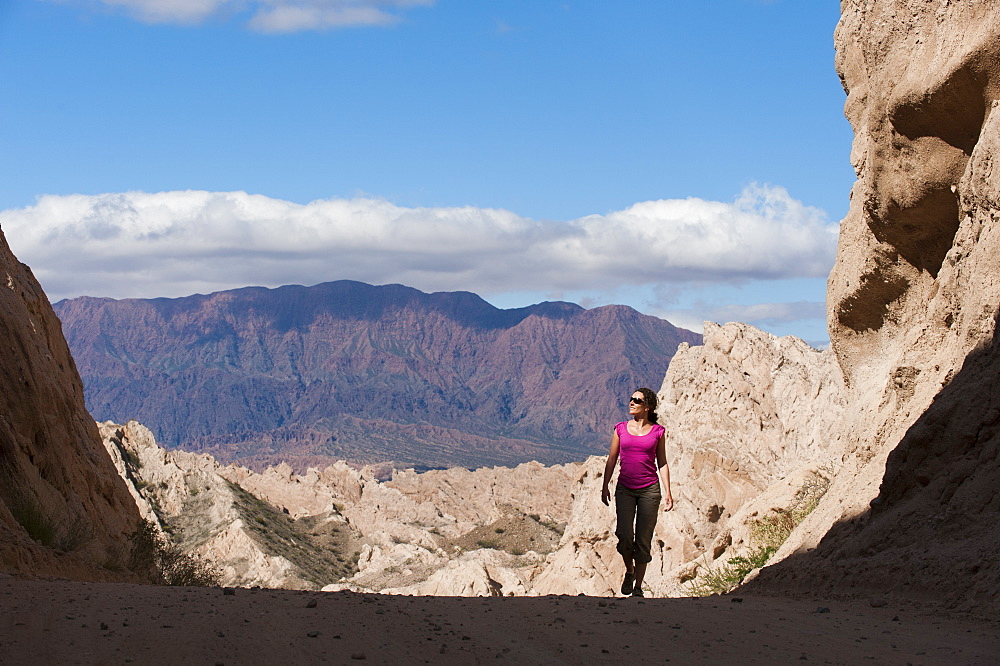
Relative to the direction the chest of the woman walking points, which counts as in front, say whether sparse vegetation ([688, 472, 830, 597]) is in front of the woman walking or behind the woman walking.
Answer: behind

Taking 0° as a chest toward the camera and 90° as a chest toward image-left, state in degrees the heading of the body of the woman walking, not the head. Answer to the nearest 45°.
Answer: approximately 0°

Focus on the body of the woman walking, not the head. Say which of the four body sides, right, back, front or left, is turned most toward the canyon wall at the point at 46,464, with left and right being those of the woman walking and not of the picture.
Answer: right

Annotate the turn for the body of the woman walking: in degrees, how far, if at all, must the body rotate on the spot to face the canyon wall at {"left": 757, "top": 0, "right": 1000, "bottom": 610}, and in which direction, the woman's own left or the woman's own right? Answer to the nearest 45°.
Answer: approximately 90° to the woman's own left
